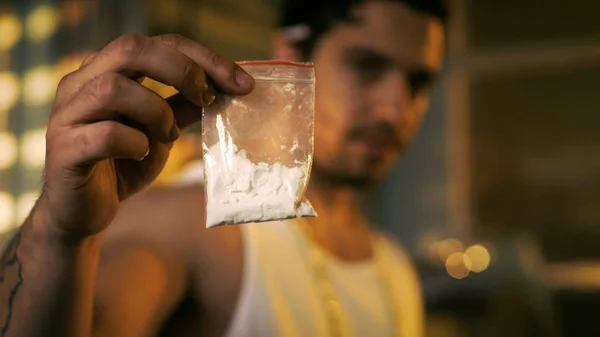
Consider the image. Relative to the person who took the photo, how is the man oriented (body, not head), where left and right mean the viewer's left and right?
facing the viewer and to the right of the viewer
